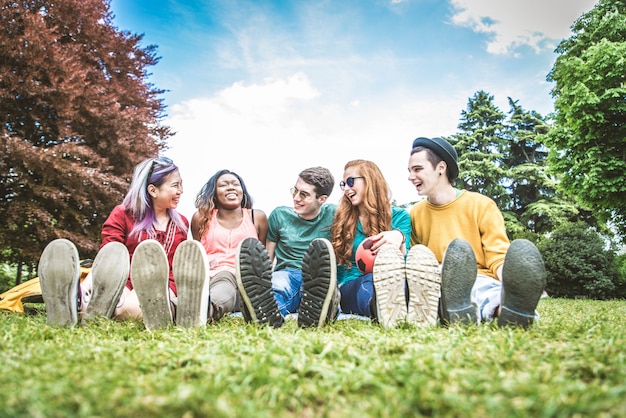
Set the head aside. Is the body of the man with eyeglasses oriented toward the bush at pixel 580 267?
no

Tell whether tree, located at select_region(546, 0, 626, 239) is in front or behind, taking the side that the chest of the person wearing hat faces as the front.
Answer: behind

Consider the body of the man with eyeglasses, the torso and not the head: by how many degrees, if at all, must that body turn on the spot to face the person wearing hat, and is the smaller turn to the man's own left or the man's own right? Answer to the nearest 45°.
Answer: approximately 90° to the man's own left

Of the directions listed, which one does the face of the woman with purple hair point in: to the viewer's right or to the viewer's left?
to the viewer's right

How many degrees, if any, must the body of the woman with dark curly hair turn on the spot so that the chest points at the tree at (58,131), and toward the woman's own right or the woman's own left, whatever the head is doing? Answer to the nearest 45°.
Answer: approximately 135° to the woman's own right

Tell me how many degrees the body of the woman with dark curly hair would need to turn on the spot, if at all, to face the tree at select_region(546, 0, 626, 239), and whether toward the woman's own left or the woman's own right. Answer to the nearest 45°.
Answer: approximately 135° to the woman's own left

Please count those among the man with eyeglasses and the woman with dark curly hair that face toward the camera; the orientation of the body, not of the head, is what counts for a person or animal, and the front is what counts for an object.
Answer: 2

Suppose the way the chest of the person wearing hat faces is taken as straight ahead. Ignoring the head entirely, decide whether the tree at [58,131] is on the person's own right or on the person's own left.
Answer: on the person's own right

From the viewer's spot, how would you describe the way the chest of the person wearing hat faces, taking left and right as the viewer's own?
facing the viewer

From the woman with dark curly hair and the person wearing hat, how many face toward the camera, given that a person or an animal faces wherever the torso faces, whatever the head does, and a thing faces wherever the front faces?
2

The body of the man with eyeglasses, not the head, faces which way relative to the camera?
toward the camera

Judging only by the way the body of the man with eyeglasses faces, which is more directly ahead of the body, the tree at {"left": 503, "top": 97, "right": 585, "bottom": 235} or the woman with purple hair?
the woman with purple hair

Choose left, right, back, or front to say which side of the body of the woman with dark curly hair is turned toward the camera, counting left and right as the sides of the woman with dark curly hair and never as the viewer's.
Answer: front
